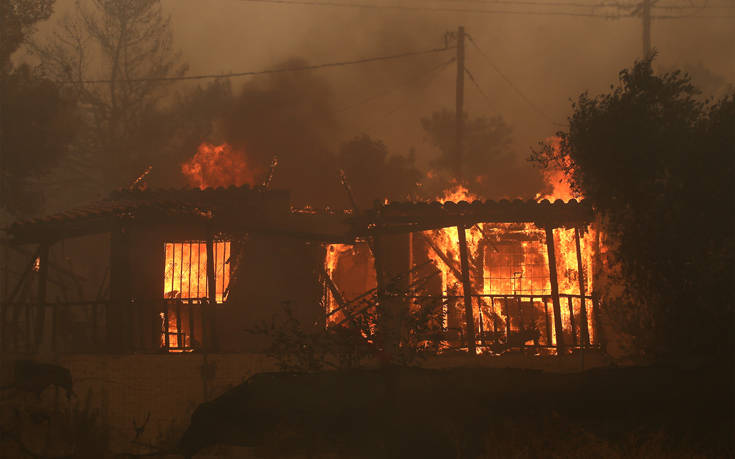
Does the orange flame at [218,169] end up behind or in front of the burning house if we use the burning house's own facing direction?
behind

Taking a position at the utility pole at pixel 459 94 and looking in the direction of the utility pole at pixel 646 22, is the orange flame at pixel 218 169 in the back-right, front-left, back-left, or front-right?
back-left

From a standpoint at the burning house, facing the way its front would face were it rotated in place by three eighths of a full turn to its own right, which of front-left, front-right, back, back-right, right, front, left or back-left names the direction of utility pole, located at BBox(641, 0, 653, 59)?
right

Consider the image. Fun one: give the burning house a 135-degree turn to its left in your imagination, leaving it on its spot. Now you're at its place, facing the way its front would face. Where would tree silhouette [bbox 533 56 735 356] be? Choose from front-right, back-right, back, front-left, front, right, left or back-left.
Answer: right

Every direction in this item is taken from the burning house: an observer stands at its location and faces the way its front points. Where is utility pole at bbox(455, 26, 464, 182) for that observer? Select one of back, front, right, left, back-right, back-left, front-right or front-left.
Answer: back-left

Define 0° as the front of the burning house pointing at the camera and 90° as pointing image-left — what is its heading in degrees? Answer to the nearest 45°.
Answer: approximately 0°
